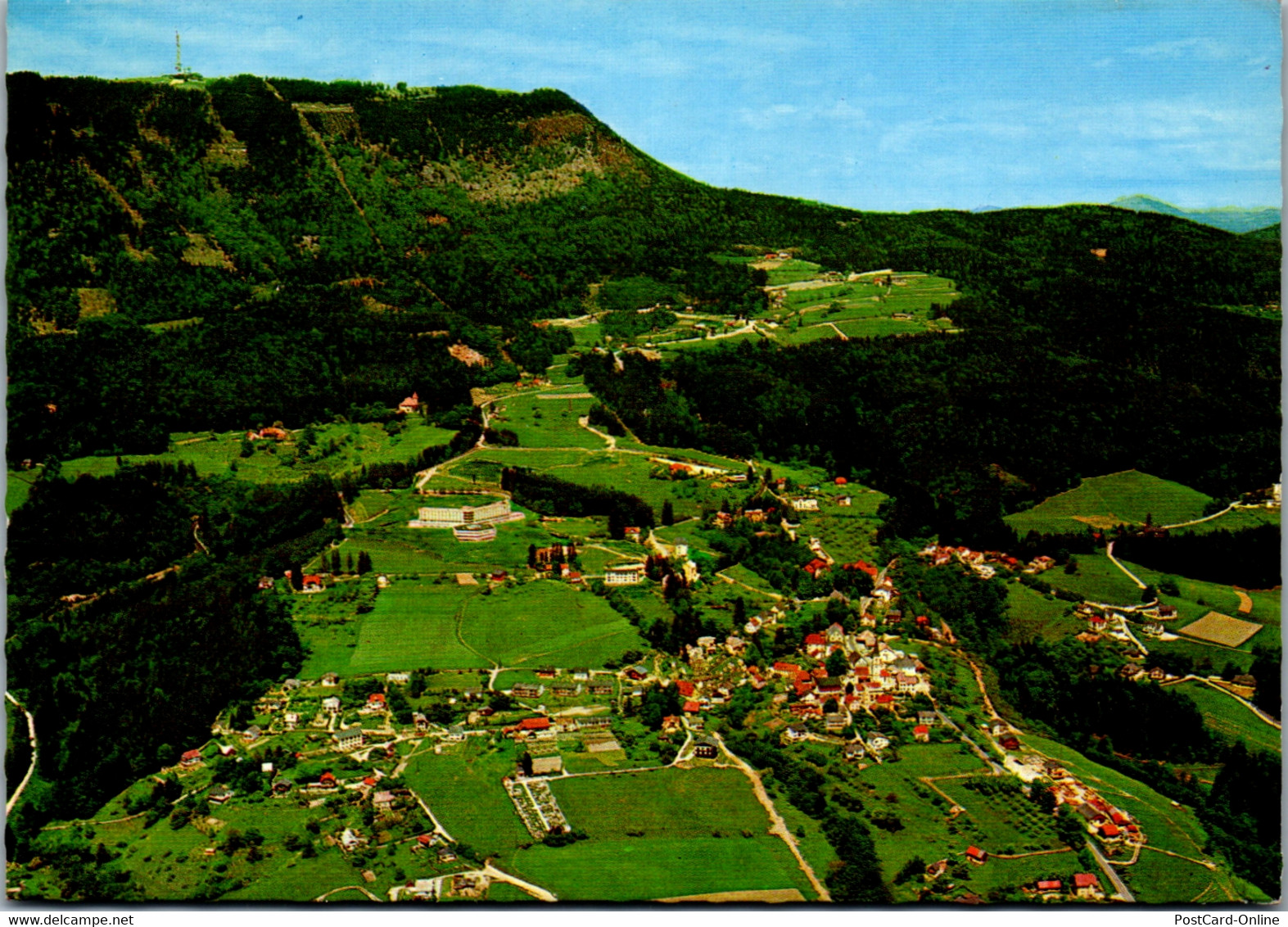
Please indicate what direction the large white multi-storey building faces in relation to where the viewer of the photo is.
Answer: facing the viewer

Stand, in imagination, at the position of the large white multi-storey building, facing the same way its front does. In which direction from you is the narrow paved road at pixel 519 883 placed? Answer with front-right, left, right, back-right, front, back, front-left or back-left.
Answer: front

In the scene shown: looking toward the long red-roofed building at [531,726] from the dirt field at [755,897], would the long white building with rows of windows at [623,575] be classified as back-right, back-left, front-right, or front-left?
front-right

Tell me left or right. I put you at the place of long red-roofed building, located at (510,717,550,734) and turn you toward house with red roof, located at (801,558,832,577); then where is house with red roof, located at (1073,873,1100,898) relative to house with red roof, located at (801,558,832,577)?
right

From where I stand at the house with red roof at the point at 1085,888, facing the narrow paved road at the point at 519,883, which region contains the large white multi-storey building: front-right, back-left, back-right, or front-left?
front-right

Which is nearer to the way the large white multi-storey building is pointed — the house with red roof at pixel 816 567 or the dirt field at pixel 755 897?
the dirt field

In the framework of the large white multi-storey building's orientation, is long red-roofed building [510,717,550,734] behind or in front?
in front

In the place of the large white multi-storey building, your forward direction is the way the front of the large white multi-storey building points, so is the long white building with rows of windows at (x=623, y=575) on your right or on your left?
on your left

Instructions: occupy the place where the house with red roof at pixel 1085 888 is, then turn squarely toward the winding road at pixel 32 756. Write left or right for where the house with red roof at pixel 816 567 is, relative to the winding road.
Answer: right

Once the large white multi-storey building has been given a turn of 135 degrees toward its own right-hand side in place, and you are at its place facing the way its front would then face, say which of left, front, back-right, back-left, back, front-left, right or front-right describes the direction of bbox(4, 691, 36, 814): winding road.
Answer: left

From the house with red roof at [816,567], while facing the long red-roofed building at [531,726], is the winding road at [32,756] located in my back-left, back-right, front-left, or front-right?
front-right

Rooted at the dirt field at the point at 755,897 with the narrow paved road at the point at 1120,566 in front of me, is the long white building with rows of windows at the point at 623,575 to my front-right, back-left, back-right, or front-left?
front-left

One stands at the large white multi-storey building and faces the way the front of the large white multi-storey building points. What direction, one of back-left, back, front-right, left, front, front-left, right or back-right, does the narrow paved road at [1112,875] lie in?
front-left

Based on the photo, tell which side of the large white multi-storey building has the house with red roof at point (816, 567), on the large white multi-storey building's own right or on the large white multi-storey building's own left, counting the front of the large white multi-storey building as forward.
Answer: on the large white multi-storey building's own left

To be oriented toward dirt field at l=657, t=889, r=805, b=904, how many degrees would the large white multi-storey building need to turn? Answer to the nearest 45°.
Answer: approximately 45° to its left

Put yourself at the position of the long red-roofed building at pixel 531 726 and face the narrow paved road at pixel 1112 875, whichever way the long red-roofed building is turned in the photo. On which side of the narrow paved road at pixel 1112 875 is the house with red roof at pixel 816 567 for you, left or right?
left
